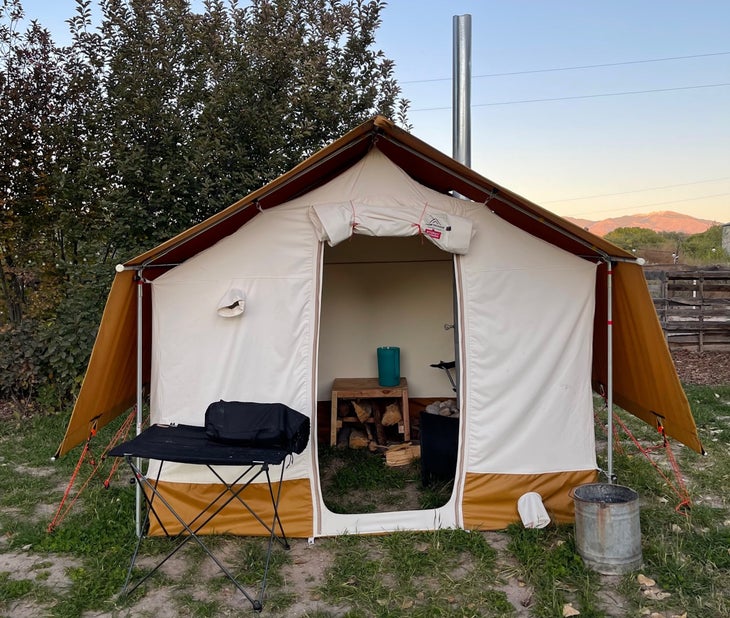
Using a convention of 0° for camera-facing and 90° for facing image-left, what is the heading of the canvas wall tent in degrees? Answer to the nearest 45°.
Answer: approximately 0°

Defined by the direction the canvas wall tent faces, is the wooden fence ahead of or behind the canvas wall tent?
behind
